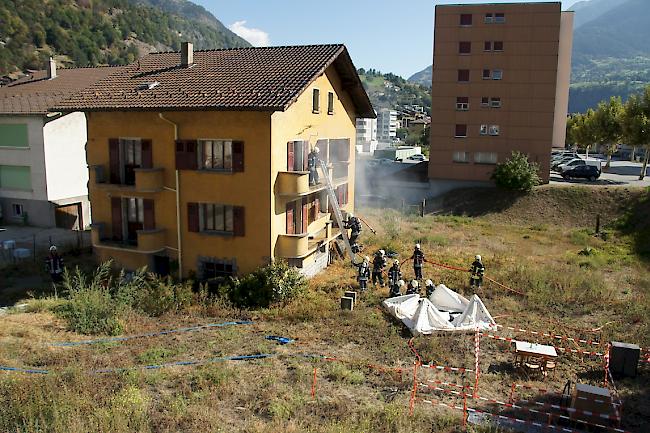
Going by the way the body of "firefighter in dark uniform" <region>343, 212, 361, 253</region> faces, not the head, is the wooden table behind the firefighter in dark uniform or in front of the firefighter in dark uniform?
behind

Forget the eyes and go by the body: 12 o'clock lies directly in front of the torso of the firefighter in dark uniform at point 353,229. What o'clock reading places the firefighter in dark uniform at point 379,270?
the firefighter in dark uniform at point 379,270 is roughly at 7 o'clock from the firefighter in dark uniform at point 353,229.

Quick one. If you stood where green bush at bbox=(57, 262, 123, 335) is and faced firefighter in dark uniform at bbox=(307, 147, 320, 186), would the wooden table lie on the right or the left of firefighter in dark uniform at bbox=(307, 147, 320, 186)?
right

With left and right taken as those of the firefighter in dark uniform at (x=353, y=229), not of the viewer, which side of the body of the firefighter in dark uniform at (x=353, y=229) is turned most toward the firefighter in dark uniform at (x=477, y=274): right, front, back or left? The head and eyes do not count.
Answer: back

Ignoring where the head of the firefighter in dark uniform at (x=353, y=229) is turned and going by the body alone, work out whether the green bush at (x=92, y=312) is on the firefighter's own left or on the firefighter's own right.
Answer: on the firefighter's own left

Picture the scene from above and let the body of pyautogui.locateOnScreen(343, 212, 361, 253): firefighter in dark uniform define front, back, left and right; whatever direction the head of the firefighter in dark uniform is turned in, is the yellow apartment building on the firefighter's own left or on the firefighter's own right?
on the firefighter's own left

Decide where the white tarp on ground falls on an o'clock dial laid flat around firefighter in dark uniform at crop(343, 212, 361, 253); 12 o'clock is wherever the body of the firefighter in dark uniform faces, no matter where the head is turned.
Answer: The white tarp on ground is roughly at 7 o'clock from the firefighter in dark uniform.

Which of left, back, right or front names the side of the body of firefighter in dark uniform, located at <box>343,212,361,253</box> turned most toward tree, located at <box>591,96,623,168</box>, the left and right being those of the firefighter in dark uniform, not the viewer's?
right

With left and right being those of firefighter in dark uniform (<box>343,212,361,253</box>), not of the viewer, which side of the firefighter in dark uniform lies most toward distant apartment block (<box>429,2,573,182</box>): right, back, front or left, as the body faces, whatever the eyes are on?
right

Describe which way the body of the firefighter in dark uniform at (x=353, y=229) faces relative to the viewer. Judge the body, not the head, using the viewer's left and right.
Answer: facing away from the viewer and to the left of the viewer
